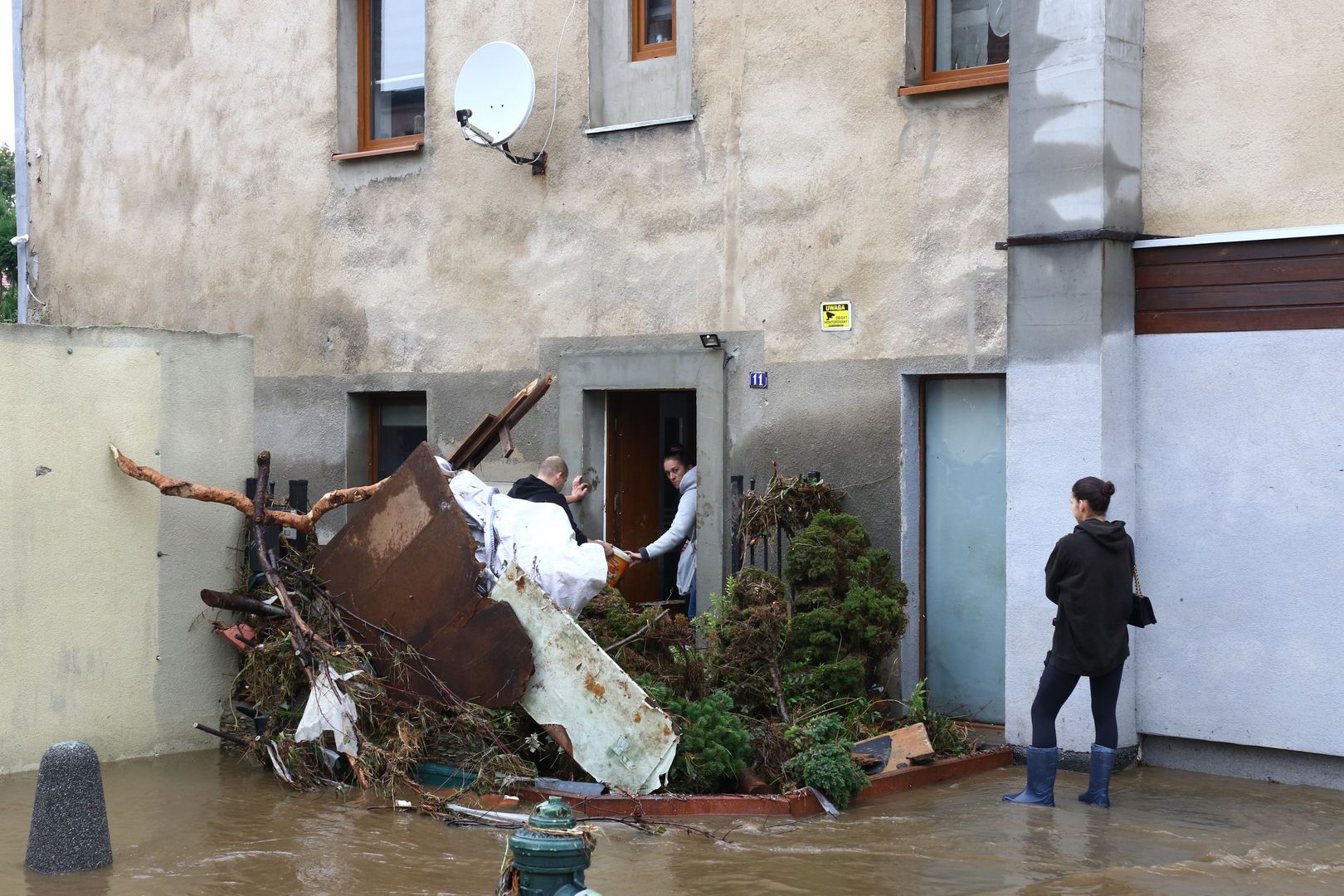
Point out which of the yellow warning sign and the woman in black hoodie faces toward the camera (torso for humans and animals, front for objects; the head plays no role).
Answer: the yellow warning sign

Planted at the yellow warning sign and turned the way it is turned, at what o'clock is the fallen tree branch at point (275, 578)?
The fallen tree branch is roughly at 2 o'clock from the yellow warning sign.

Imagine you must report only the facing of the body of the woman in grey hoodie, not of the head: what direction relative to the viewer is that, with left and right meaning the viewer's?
facing the viewer and to the left of the viewer

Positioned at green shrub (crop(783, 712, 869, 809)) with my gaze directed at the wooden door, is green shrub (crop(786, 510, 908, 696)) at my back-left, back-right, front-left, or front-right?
front-right

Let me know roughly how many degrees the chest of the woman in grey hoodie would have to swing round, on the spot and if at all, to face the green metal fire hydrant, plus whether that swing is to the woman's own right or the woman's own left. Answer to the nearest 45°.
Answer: approximately 45° to the woman's own left

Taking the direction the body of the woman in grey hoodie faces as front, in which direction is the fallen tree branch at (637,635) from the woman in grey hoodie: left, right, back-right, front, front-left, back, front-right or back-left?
front-left

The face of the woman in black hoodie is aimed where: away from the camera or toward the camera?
away from the camera

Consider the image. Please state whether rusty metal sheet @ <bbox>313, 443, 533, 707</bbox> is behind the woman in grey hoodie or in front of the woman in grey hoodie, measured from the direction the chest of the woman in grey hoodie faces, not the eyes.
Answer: in front

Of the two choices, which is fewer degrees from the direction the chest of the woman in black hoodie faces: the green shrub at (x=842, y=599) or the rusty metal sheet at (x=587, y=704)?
the green shrub

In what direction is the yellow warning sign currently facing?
toward the camera

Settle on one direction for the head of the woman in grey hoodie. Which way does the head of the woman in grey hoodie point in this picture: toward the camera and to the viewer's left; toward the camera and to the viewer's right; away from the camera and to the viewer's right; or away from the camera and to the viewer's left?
toward the camera and to the viewer's left

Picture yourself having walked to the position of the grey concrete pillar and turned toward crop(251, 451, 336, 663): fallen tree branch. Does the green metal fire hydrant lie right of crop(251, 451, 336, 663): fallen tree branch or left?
left

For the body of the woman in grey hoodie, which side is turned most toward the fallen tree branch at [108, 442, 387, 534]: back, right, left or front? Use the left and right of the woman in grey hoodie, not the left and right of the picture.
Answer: front

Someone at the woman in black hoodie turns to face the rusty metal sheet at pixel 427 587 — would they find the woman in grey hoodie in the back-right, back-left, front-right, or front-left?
front-right

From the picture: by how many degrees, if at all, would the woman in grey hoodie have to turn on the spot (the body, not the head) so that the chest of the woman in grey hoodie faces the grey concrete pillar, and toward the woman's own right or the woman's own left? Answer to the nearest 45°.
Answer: approximately 90° to the woman's own left

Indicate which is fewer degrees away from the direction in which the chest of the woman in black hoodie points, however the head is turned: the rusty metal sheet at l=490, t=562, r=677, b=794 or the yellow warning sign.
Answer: the yellow warning sign

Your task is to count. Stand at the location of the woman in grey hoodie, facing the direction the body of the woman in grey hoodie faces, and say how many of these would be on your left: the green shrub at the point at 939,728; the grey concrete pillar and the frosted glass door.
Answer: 3

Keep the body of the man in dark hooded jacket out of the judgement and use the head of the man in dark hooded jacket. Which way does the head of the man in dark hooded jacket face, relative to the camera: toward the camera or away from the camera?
away from the camera
